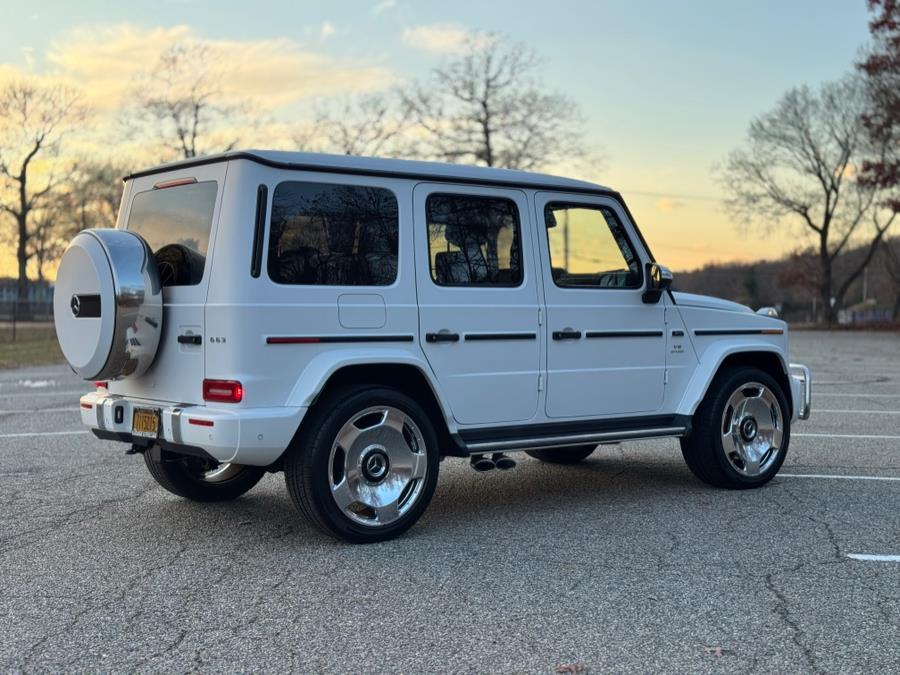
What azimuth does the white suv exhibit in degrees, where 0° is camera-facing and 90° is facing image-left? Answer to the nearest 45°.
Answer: approximately 225°
